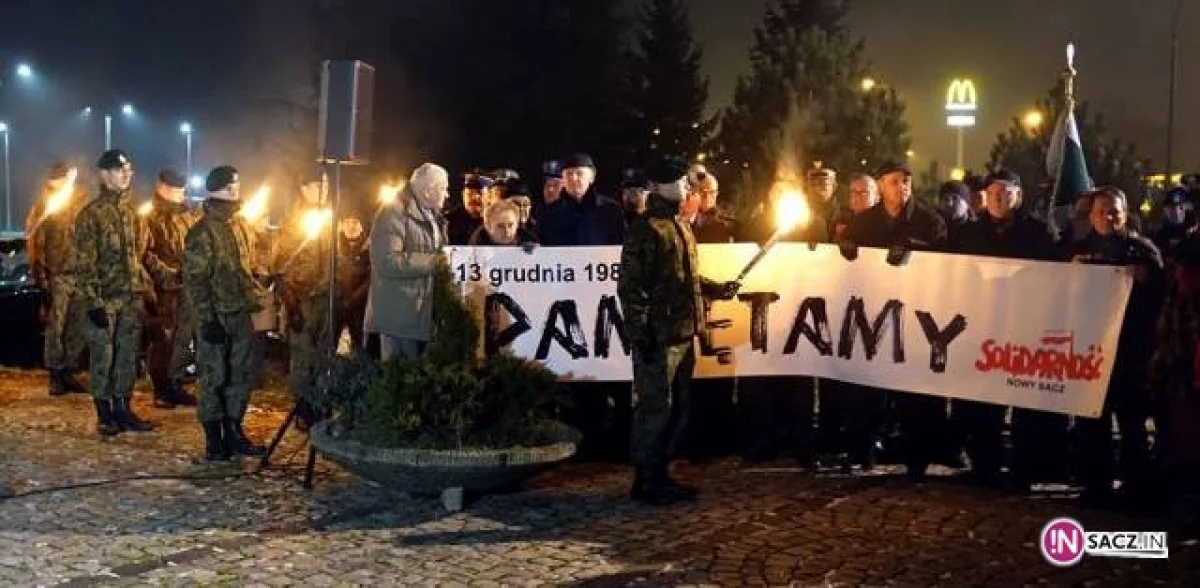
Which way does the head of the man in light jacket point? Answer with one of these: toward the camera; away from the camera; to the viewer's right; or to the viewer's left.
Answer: to the viewer's right

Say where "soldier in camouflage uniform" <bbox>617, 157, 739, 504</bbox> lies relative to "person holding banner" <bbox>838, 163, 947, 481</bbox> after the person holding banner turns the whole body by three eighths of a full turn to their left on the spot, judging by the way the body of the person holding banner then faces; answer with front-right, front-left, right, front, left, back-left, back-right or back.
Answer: back

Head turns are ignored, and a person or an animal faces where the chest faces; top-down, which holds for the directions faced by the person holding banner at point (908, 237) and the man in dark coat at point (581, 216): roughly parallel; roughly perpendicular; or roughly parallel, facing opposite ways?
roughly parallel

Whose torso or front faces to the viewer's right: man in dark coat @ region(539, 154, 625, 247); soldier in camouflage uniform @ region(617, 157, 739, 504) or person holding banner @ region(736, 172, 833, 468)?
the soldier in camouflage uniform

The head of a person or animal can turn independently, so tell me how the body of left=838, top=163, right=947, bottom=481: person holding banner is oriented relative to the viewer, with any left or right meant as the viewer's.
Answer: facing the viewer

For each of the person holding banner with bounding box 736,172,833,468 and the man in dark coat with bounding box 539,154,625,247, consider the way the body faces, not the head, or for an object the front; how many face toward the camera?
2

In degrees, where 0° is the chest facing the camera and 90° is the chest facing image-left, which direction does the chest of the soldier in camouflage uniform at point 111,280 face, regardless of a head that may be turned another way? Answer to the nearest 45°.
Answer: approximately 315°

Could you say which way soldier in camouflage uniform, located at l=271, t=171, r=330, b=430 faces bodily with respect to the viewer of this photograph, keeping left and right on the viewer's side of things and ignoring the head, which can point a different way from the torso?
facing the viewer and to the right of the viewer

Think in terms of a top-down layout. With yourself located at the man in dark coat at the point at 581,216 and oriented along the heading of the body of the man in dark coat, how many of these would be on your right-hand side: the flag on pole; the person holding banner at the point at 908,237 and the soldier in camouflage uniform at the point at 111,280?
1

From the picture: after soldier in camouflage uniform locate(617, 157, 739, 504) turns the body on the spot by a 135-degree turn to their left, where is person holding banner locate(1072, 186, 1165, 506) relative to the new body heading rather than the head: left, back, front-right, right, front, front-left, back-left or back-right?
back-right

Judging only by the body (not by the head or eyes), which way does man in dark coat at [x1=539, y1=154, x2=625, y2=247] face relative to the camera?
toward the camera

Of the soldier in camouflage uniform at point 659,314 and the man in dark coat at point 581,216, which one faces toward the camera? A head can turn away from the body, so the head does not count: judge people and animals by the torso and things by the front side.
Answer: the man in dark coat
